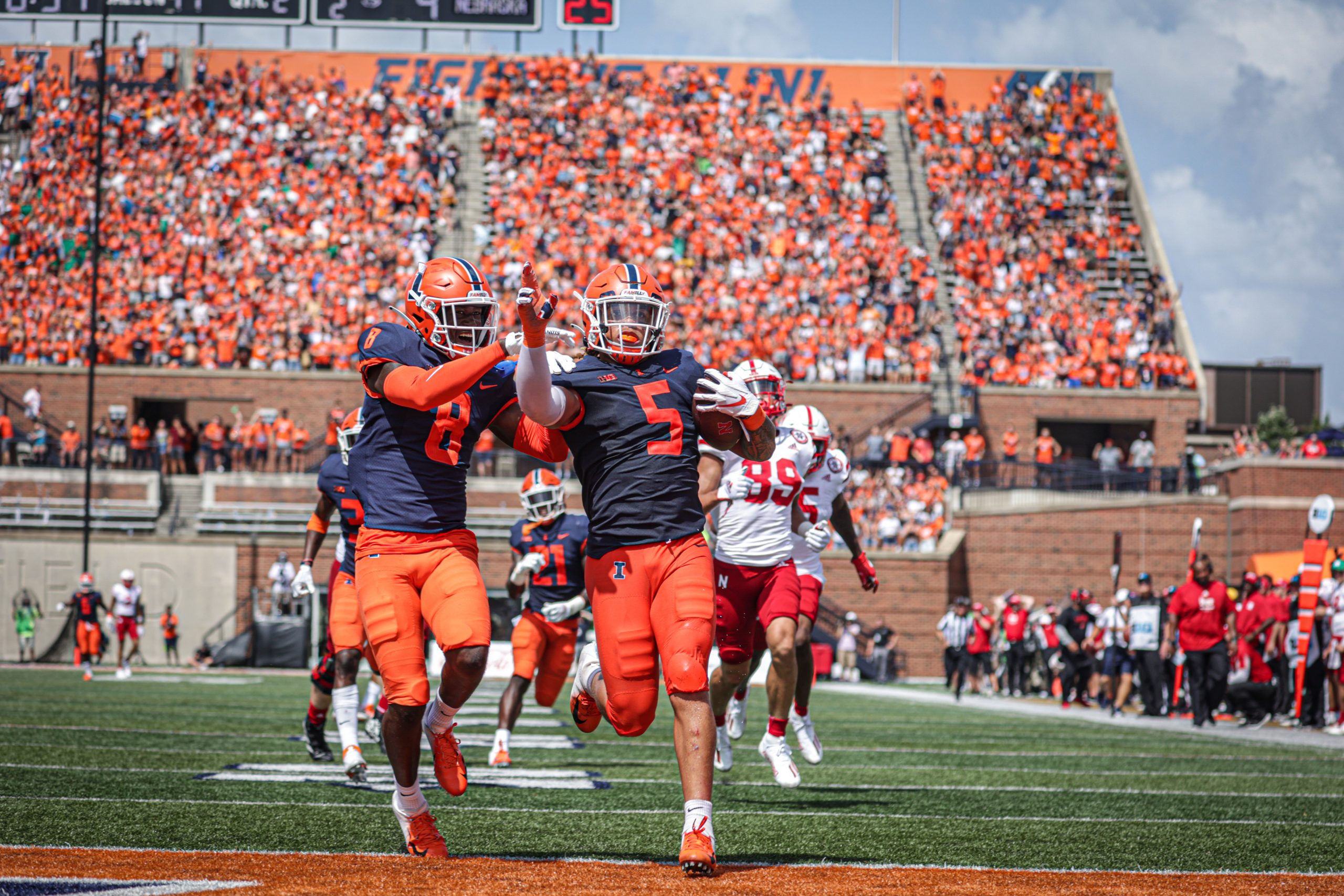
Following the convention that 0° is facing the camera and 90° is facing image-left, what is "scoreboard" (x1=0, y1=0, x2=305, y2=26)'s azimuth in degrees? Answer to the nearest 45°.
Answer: approximately 0°

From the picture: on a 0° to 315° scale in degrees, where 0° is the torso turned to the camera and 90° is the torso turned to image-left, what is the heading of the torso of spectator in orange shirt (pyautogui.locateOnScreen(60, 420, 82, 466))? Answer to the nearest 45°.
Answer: approximately 0°

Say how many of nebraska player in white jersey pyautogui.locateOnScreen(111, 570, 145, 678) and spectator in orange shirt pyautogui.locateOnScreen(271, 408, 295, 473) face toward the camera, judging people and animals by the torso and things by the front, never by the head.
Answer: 2

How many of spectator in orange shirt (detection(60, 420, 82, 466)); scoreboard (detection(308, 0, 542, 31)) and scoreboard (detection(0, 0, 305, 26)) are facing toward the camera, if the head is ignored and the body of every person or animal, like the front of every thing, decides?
3

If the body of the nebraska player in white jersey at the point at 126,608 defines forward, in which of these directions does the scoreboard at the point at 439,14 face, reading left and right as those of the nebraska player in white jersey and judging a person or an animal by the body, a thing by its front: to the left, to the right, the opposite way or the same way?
the same way

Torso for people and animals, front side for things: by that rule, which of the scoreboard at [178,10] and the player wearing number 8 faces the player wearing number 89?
the scoreboard

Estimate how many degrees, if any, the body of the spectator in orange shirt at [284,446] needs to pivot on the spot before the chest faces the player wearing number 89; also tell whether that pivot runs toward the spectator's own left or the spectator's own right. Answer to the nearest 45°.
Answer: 0° — they already face them

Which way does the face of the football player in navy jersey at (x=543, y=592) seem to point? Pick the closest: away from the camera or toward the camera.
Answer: toward the camera

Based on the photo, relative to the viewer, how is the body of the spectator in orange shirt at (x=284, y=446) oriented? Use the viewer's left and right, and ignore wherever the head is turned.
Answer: facing the viewer

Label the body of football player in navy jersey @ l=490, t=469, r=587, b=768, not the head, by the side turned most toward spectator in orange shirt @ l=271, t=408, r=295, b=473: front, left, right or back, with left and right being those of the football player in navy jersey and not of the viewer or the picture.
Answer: back

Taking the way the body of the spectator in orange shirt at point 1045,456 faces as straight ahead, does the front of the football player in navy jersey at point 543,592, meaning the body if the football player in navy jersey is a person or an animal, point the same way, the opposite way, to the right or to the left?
the same way

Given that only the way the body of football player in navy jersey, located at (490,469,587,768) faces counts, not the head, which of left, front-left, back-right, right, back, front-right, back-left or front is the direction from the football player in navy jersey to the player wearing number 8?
front

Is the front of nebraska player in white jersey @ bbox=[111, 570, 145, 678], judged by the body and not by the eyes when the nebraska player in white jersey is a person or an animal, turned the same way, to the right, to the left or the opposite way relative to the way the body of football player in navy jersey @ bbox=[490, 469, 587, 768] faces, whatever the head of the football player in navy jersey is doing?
the same way

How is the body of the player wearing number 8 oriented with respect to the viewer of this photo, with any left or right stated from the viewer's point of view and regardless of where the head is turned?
facing the viewer and to the right of the viewer

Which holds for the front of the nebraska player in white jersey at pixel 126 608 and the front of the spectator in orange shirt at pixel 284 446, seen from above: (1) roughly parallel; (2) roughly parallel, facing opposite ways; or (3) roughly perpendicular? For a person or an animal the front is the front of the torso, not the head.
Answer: roughly parallel

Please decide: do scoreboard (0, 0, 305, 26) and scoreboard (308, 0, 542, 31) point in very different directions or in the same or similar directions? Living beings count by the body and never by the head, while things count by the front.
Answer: same or similar directions

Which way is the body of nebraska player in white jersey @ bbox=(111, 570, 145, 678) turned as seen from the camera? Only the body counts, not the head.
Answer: toward the camera

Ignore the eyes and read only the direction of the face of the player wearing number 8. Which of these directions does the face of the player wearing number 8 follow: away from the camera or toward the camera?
toward the camera

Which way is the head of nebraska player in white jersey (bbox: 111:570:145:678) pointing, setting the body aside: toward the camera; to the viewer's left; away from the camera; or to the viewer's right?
toward the camera
